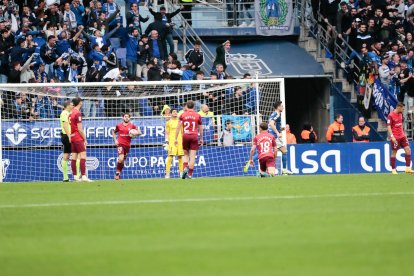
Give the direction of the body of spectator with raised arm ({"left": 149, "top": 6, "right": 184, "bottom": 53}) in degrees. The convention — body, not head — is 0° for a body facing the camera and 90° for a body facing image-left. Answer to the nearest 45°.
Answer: approximately 0°

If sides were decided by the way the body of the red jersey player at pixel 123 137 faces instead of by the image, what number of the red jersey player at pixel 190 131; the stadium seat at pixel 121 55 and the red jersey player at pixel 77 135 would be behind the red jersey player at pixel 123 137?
1

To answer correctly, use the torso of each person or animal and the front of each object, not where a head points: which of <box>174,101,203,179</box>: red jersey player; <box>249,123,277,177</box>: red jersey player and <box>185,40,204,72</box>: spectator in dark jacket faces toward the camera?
the spectator in dark jacket

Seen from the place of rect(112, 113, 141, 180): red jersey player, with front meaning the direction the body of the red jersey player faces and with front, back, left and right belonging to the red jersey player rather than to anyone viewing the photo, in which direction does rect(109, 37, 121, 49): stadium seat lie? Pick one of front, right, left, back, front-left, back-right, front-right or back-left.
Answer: back

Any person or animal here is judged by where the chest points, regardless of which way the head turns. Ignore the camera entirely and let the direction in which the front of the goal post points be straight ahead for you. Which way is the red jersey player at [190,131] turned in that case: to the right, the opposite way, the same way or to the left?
the opposite way

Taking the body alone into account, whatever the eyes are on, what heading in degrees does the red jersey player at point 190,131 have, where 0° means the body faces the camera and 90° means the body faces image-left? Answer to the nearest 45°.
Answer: approximately 180°

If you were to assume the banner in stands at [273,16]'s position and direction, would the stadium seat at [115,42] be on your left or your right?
on your right

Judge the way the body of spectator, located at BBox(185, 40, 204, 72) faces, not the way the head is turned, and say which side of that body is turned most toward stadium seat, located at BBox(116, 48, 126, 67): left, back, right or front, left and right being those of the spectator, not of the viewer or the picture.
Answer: right
